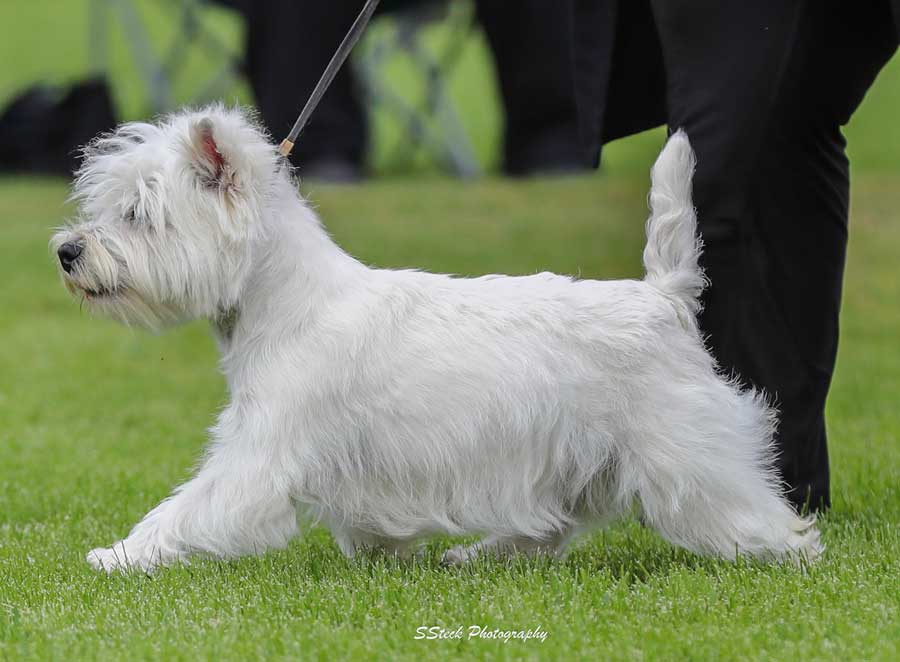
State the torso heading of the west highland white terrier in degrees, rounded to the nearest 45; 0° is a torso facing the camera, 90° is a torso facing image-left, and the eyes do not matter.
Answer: approximately 90°

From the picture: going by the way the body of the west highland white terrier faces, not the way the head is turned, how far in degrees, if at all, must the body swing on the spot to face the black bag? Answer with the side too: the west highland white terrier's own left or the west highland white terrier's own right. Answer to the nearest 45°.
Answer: approximately 90° to the west highland white terrier's own right
